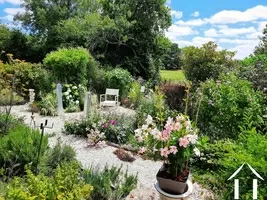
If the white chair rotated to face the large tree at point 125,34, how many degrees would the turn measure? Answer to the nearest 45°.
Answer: approximately 135° to its right

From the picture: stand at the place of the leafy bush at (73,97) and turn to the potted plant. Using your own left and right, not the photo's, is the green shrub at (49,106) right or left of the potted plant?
right

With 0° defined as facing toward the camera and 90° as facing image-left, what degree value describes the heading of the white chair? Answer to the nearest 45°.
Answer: approximately 45°

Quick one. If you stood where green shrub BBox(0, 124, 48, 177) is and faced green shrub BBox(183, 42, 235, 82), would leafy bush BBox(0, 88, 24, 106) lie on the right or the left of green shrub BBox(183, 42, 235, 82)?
left

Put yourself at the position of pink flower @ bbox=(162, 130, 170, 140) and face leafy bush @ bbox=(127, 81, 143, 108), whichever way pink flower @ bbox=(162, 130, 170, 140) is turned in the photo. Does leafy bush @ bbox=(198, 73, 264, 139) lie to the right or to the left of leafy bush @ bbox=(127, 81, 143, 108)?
right

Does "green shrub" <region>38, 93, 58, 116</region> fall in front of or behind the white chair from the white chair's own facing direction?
in front

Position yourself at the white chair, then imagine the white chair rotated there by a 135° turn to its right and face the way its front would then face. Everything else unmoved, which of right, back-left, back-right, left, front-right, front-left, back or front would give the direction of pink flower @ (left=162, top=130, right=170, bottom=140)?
back

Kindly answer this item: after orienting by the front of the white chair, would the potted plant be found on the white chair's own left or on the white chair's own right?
on the white chair's own left

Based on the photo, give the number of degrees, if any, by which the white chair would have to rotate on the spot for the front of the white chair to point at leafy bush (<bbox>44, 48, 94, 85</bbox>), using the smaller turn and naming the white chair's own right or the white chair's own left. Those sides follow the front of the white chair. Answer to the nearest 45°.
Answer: approximately 90° to the white chair's own right

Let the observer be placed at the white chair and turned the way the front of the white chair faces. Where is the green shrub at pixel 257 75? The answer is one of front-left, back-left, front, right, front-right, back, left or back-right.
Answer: left

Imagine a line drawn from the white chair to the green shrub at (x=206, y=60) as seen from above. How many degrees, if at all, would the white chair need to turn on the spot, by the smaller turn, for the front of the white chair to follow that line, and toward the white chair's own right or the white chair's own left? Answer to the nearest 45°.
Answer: approximately 135° to the white chair's own left
